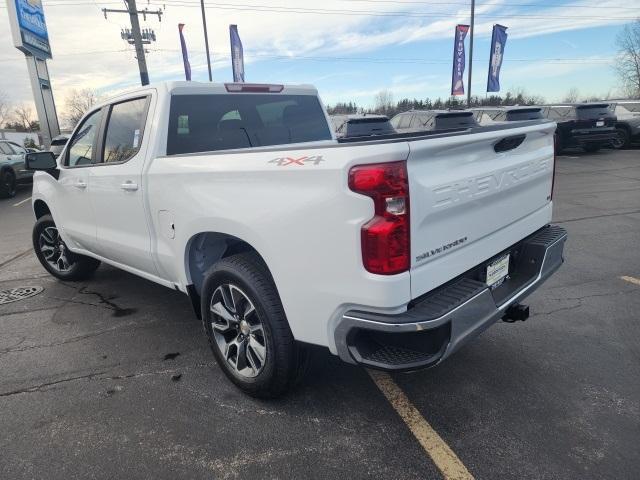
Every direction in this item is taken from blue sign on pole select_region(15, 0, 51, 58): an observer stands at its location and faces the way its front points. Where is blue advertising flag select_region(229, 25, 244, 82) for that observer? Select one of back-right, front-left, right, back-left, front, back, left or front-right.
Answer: front-left

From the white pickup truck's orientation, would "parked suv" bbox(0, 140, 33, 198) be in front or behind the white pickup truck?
in front

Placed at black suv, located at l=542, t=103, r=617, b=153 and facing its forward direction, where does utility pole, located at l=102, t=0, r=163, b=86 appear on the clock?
The utility pole is roughly at 10 o'clock from the black suv.

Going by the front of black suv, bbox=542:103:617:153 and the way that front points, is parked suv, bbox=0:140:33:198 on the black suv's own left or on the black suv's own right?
on the black suv's own left

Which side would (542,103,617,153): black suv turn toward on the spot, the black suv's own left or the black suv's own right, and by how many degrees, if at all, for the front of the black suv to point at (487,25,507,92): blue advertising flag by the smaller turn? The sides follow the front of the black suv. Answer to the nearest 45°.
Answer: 0° — it already faces it

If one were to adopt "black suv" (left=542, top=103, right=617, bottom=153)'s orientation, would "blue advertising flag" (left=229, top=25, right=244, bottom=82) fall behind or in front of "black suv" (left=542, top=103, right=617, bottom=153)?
in front

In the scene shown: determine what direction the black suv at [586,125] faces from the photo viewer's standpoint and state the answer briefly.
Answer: facing away from the viewer and to the left of the viewer

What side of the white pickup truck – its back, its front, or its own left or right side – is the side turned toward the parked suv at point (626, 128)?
right

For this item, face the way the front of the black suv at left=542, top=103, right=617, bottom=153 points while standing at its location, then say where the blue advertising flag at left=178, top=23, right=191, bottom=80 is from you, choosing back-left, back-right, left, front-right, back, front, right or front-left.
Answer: front-left

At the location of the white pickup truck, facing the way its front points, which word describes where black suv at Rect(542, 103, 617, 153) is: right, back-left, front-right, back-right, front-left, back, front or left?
right

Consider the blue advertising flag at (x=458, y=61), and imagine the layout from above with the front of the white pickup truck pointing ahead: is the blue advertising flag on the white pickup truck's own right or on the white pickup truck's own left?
on the white pickup truck's own right

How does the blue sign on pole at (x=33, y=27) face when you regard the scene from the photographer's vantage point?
facing the viewer and to the right of the viewer

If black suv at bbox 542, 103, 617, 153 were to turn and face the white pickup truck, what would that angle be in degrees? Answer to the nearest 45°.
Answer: approximately 135° to its left

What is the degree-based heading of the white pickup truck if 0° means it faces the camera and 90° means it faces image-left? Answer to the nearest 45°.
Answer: approximately 135°
